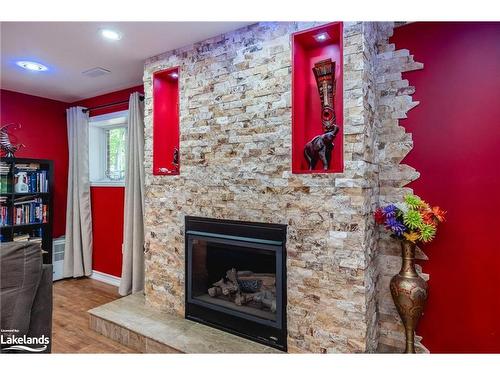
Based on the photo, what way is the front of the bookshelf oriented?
toward the camera

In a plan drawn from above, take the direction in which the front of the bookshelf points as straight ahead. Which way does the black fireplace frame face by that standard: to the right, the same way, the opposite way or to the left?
to the right

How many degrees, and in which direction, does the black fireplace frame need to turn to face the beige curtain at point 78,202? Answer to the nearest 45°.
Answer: approximately 90° to its right

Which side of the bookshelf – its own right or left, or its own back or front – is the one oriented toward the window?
left

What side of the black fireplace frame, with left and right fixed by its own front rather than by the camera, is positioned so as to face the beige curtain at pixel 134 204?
right

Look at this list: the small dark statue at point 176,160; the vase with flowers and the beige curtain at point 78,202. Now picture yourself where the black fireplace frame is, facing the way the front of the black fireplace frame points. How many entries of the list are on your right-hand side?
2

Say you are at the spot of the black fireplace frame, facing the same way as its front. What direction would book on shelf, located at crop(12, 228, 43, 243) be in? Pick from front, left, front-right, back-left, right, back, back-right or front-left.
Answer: right

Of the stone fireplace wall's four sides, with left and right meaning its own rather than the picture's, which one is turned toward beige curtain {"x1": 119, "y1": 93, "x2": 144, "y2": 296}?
right

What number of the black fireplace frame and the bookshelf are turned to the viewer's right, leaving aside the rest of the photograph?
0

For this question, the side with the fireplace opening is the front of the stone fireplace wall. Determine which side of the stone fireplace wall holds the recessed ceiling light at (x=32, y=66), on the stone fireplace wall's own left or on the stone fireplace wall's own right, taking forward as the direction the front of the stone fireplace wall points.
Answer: on the stone fireplace wall's own right

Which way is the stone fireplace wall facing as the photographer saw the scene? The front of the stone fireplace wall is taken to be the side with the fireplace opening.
facing the viewer and to the left of the viewer
